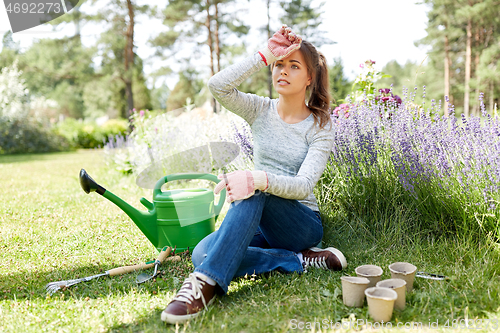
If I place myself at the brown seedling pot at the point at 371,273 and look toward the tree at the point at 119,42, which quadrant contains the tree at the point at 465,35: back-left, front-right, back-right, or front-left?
front-right

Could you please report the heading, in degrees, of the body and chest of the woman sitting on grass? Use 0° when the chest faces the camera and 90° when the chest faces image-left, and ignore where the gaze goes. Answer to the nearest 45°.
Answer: approximately 45°

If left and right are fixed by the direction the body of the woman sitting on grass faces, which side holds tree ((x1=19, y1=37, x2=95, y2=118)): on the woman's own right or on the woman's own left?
on the woman's own right

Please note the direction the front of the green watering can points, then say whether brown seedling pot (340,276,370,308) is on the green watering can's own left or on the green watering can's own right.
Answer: on the green watering can's own left

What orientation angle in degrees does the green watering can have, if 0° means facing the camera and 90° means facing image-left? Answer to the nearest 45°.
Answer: approximately 90°

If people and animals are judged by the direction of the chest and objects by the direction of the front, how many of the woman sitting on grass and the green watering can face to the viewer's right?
0

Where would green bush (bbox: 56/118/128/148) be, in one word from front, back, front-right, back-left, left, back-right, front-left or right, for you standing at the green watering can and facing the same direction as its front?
right

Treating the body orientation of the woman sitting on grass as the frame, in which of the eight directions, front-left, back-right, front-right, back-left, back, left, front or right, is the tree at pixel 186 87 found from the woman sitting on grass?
back-right

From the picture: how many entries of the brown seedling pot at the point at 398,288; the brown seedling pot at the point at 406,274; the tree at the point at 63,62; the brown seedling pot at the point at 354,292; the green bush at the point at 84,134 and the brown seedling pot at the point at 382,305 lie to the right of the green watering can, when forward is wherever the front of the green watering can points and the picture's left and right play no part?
2
